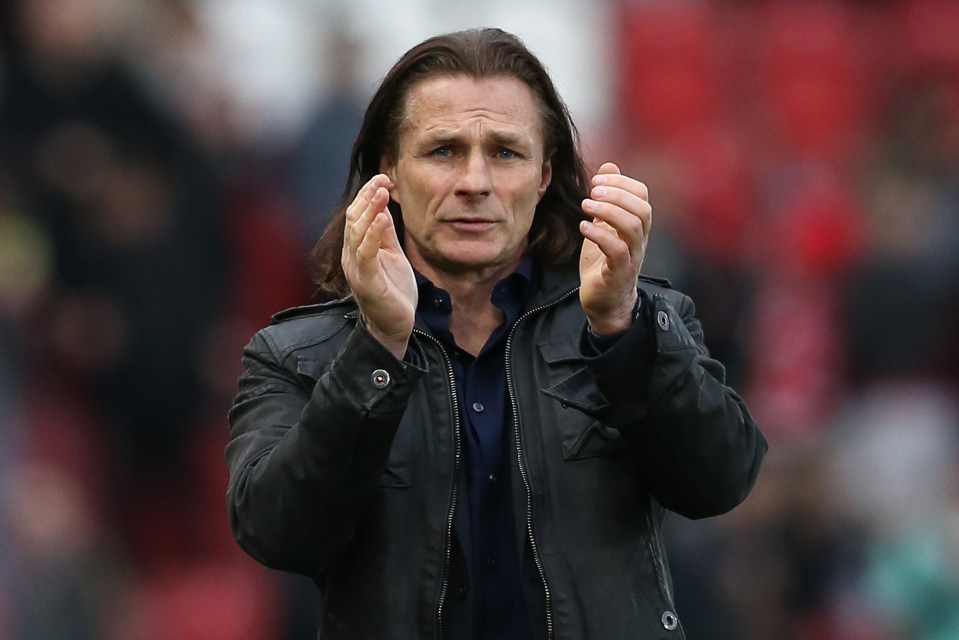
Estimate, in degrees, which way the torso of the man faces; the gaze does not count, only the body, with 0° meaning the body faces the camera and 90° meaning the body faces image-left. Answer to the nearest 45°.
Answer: approximately 0°
